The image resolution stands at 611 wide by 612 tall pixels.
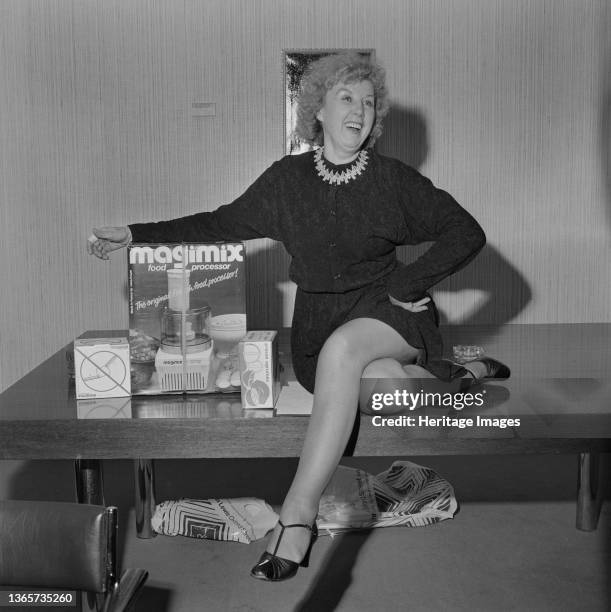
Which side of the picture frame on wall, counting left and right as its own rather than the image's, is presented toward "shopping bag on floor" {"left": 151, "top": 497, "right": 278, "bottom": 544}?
front

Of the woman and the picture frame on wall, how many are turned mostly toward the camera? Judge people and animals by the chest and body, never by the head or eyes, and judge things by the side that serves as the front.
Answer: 2

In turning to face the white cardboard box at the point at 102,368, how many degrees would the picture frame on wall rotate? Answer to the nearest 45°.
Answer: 0° — it already faces it

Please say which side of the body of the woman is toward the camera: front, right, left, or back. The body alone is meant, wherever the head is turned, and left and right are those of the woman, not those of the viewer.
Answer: front

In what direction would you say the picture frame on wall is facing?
toward the camera

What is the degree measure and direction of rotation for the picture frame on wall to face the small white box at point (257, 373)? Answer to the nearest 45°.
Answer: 0° — it already faces it

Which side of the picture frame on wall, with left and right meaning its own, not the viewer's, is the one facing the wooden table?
front

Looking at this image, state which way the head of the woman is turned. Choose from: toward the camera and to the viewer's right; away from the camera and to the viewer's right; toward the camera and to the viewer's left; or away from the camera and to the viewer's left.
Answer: toward the camera and to the viewer's right
